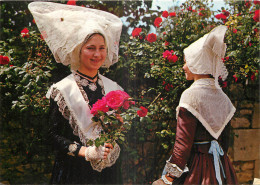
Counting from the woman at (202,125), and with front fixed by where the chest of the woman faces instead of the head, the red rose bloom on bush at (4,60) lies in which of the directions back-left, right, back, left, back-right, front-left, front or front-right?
front-left

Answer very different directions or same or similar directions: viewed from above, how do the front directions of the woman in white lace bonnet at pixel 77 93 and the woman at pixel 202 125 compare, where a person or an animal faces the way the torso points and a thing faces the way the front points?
very different directions

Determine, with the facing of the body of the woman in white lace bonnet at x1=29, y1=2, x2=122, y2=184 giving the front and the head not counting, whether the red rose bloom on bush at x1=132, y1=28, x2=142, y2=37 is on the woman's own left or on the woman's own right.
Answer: on the woman's own left

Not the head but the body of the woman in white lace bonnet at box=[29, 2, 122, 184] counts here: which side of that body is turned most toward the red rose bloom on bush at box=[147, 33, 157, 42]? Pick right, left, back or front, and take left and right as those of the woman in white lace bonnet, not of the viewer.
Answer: left

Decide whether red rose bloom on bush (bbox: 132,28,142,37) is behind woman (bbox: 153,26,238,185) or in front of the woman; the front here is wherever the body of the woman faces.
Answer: in front

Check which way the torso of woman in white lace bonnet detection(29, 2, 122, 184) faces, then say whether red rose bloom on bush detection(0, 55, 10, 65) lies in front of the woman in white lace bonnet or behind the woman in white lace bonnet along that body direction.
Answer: behind

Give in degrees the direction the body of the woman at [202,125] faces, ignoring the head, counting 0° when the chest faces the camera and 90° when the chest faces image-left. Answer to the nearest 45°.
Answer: approximately 135°

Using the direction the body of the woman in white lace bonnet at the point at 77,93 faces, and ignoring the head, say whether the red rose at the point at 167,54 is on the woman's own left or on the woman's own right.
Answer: on the woman's own left

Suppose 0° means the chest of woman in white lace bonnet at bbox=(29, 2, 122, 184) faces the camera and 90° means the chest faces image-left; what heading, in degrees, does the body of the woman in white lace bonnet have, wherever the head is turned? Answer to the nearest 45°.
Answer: approximately 315°

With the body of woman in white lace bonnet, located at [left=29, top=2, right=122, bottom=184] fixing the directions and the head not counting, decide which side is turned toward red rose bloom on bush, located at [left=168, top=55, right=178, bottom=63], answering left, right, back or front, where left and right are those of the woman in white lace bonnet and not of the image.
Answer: left

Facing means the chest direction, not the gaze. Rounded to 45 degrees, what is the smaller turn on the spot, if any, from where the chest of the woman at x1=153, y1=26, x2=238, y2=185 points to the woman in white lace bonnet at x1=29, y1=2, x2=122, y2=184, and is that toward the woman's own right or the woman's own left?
approximately 45° to the woman's own left

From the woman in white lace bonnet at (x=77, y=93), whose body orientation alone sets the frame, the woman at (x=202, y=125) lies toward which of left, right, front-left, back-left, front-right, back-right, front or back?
front-left
